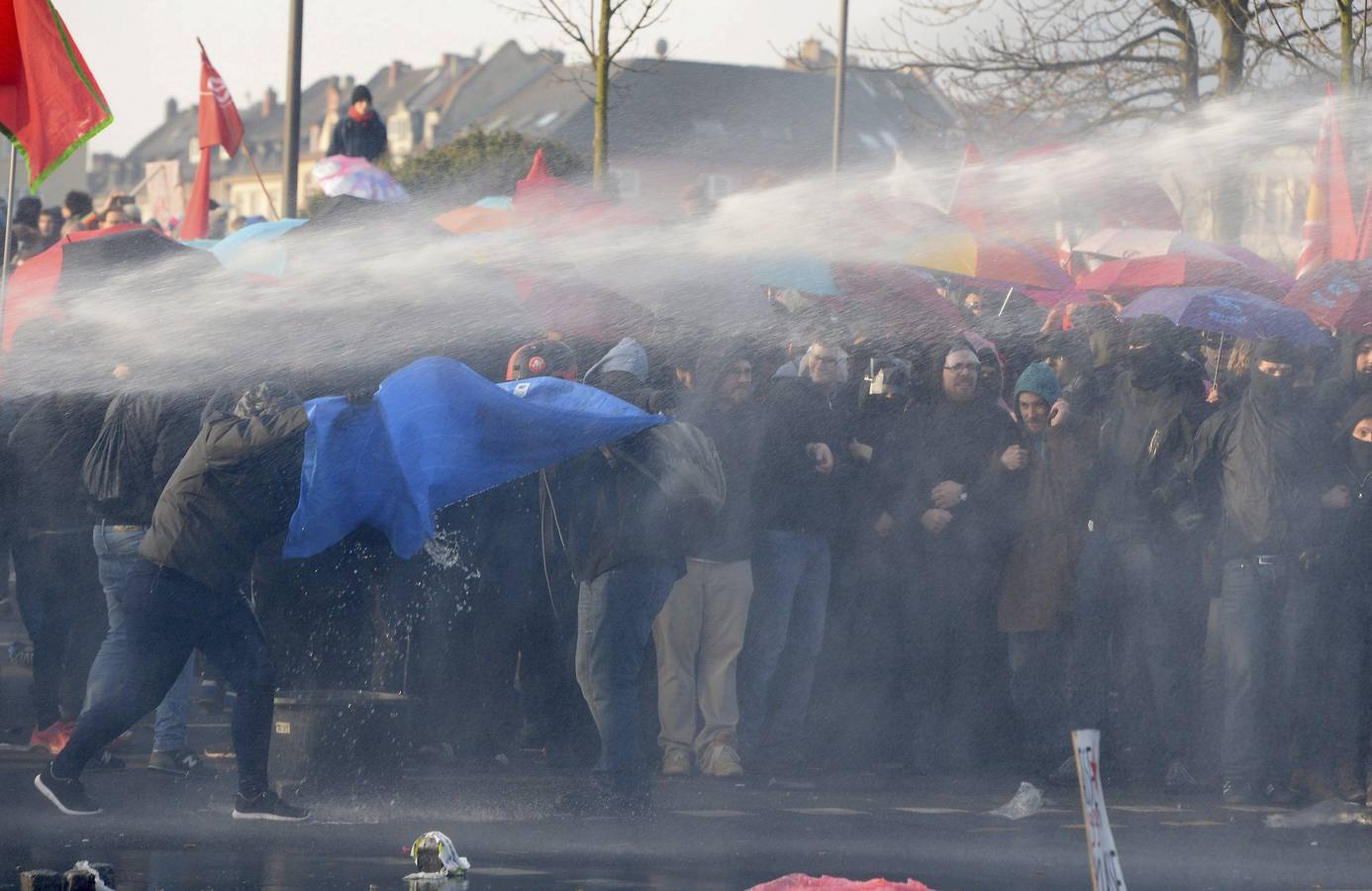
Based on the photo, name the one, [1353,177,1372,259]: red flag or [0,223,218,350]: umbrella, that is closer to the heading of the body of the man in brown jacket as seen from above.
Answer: the umbrella

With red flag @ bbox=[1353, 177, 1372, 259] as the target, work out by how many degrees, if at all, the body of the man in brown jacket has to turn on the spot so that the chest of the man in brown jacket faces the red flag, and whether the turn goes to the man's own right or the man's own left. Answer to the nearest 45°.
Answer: approximately 180°

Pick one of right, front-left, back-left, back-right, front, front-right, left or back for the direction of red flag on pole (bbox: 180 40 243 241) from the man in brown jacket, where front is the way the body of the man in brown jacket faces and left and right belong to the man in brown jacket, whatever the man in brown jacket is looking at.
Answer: right

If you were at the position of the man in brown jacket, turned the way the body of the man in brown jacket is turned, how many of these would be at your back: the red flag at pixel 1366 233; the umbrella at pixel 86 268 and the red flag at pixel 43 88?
1

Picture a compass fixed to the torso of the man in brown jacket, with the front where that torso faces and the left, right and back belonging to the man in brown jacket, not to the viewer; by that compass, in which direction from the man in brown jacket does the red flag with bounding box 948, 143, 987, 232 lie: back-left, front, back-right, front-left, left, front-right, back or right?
back-right

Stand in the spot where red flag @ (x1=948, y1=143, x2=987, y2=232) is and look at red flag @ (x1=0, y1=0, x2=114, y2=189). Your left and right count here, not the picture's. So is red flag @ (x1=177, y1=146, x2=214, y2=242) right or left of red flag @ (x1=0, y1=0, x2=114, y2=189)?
right

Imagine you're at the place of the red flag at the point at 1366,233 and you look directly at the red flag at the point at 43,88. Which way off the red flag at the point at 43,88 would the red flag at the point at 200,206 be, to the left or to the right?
right

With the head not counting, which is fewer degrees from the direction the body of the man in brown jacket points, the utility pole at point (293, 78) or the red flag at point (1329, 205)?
the utility pole

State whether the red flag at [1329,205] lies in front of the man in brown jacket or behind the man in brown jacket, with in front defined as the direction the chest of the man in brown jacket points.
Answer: behind

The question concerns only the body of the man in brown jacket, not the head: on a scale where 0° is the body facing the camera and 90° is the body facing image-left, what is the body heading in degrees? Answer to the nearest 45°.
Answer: approximately 45°

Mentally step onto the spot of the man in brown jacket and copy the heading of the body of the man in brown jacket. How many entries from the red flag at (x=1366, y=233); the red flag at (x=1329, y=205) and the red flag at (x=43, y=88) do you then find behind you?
2
